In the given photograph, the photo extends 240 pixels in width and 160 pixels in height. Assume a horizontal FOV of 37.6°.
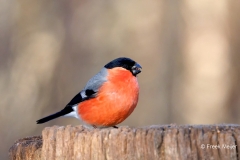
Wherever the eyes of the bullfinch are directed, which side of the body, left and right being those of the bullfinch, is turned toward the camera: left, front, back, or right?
right
